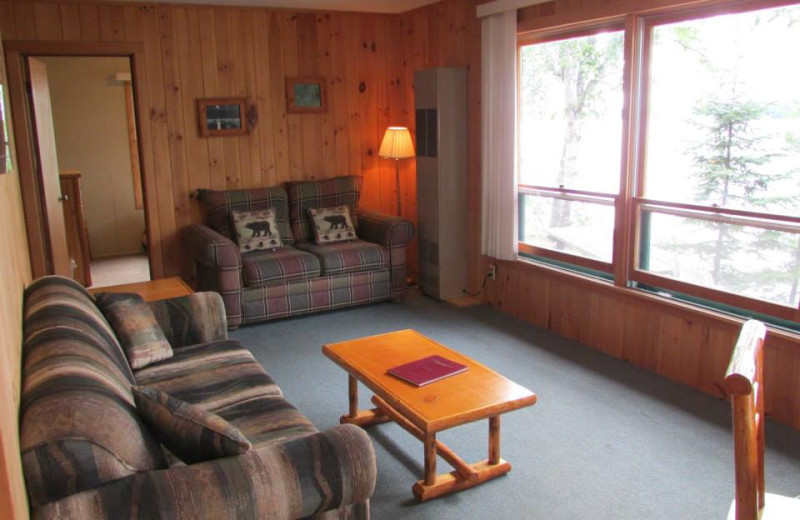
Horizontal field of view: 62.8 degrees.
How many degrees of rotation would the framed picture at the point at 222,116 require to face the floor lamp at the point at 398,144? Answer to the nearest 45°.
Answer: approximately 90° to its left

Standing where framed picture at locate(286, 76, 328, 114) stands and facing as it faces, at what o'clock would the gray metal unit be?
The gray metal unit is roughly at 10 o'clock from the framed picture.

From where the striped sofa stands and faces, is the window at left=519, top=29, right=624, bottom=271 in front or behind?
in front

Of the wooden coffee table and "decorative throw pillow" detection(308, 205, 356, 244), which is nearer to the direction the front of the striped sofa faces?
the wooden coffee table

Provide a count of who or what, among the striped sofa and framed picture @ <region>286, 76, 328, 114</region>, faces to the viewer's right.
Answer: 1

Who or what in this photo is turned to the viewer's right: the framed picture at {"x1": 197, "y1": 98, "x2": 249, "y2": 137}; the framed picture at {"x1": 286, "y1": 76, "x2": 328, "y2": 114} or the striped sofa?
the striped sofa

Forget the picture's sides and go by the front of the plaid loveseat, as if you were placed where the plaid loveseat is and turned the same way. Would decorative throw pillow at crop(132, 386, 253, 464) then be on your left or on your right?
on your right

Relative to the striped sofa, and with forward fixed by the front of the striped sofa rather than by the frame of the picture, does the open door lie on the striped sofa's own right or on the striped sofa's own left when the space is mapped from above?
on the striped sofa's own left

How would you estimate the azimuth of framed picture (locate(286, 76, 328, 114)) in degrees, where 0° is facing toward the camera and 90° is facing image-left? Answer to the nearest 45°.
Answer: approximately 0°

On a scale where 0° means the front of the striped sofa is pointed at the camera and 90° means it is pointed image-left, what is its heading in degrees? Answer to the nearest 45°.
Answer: approximately 270°

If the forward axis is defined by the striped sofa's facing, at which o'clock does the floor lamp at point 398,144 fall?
The floor lamp is roughly at 10 o'clock from the striped sofa.

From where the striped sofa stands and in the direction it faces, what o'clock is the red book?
The red book is roughly at 11 o'clock from the striped sofa.
